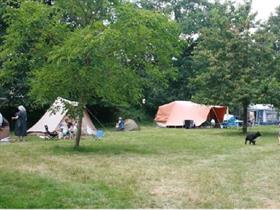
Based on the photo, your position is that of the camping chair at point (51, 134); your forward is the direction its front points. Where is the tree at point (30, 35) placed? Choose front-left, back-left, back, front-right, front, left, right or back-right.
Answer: left
